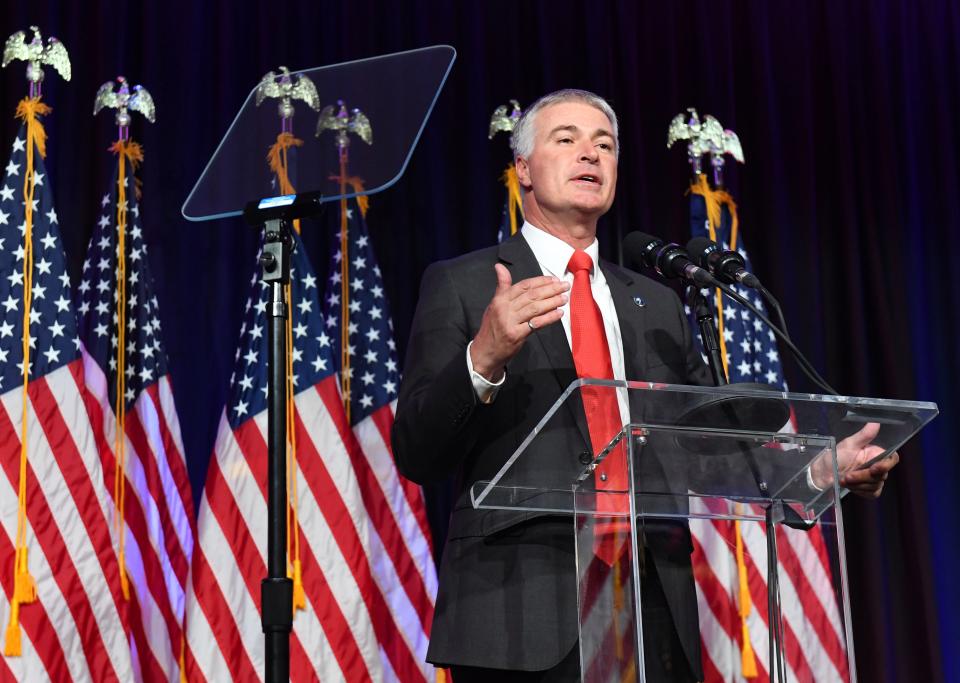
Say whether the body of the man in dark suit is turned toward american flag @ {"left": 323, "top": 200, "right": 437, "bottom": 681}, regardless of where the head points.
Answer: no

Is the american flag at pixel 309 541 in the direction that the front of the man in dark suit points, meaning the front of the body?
no

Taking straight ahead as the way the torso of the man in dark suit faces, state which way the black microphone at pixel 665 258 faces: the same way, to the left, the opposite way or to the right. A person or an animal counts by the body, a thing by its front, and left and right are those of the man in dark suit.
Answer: the opposite way

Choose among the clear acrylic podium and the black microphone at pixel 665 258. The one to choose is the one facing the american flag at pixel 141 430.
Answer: the black microphone

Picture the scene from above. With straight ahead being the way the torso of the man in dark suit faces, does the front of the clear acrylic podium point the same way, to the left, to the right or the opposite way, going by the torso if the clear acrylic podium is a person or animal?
the same way

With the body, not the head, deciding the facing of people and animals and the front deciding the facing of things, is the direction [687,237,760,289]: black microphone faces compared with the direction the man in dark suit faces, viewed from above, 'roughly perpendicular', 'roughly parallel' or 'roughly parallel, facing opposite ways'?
roughly parallel, facing opposite ways

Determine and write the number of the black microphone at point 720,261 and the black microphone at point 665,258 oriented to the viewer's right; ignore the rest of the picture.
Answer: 0

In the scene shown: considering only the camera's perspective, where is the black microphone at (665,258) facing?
facing away from the viewer and to the left of the viewer

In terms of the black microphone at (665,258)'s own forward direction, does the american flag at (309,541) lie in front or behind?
in front

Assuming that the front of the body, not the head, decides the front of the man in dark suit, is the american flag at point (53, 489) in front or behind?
behind

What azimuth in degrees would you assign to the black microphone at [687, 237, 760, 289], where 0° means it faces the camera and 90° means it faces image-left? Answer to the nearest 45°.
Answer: approximately 135°

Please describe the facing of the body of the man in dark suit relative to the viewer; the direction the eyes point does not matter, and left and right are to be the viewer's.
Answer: facing the viewer and to the right of the viewer

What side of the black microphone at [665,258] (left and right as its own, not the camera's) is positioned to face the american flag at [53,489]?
front

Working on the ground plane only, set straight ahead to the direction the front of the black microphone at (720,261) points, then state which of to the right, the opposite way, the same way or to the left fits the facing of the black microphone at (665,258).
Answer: the same way

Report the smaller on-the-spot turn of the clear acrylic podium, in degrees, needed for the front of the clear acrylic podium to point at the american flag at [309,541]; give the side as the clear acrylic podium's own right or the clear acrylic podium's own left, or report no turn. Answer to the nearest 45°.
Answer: approximately 180°
